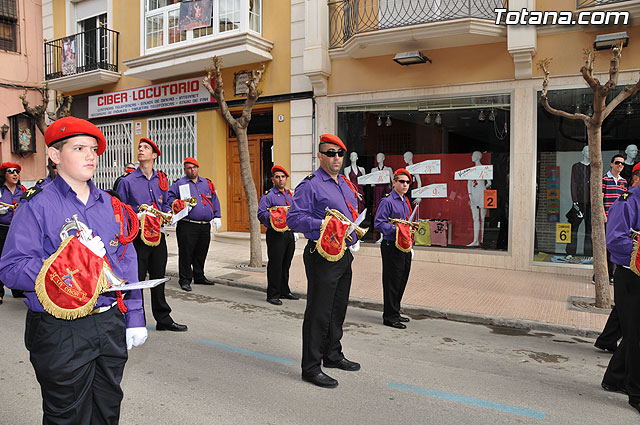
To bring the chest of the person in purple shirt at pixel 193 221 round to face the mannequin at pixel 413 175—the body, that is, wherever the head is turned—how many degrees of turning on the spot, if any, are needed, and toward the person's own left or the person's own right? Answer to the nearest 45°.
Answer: approximately 90° to the person's own left

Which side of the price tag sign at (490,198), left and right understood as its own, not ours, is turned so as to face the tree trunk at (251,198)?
right

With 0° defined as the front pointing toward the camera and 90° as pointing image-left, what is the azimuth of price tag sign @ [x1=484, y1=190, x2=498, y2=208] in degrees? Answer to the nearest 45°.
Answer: approximately 0°

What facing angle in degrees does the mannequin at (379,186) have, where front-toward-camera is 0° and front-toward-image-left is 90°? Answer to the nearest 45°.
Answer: approximately 0°

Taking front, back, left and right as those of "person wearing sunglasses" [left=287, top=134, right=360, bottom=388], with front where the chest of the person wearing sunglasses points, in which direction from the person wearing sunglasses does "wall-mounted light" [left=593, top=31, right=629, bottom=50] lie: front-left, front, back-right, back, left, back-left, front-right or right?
left

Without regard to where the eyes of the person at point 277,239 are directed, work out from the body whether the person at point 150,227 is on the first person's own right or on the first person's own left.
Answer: on the first person's own right

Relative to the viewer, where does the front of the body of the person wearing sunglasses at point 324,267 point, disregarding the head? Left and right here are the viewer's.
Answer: facing the viewer and to the right of the viewer

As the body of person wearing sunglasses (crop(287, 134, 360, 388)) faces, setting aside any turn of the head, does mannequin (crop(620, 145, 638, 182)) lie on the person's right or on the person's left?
on the person's left

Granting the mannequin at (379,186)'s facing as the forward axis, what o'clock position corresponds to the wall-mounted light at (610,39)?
The wall-mounted light is roughly at 10 o'clock from the mannequin.

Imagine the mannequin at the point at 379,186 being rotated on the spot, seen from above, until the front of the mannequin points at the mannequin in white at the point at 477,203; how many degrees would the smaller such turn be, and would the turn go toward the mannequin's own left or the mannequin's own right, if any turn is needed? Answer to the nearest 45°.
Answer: approximately 45° to the mannequin's own left

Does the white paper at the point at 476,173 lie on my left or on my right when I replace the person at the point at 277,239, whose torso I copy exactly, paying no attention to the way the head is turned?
on my left

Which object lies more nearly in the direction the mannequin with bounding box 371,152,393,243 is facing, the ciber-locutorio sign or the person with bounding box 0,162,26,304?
the person
